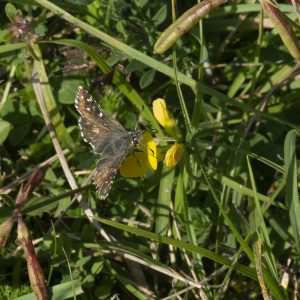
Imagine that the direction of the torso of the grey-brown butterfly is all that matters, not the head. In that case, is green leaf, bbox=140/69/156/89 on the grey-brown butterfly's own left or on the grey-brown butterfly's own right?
on the grey-brown butterfly's own left

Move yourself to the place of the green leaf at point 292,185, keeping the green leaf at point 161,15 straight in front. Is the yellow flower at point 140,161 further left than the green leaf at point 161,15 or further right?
left

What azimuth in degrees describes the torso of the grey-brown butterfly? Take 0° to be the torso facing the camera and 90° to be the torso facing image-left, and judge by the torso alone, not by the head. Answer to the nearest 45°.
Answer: approximately 270°

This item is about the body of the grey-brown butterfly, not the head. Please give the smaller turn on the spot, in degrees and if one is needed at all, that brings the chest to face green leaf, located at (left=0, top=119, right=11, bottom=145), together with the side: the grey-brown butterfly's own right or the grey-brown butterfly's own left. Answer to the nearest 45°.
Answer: approximately 135° to the grey-brown butterfly's own left
